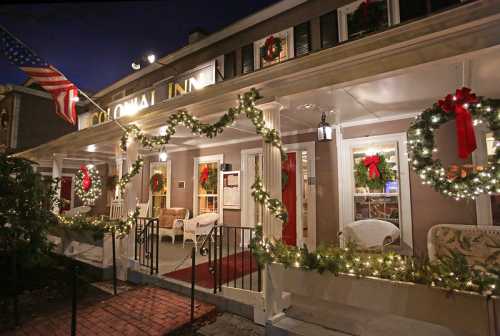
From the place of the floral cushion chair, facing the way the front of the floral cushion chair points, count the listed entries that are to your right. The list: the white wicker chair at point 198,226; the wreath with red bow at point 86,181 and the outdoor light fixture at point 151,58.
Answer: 3

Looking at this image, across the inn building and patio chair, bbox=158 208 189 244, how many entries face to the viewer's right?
0

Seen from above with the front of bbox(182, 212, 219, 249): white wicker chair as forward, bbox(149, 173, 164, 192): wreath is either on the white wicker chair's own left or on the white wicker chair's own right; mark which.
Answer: on the white wicker chair's own right

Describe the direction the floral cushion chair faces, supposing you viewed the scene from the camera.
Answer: facing the viewer

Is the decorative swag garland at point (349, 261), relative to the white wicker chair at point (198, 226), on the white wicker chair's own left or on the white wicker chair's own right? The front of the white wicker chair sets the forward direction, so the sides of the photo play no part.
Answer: on the white wicker chair's own left

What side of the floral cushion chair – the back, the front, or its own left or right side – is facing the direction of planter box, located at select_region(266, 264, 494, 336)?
front

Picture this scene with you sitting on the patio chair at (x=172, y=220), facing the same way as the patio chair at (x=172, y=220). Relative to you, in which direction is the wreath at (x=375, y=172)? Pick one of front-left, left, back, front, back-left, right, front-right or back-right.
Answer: left

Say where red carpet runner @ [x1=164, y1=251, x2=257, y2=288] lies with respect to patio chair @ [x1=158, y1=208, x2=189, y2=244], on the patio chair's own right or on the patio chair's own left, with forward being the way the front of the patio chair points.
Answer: on the patio chair's own left

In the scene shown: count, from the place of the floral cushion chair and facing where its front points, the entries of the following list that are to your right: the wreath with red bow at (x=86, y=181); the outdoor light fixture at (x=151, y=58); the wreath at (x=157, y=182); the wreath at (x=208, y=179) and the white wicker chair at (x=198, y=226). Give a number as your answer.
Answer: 5

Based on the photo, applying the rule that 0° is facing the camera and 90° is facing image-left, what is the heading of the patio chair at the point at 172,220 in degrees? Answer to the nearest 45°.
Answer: approximately 45°

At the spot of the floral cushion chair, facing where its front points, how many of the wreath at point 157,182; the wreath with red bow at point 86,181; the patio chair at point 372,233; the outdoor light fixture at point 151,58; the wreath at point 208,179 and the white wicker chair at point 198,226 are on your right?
6

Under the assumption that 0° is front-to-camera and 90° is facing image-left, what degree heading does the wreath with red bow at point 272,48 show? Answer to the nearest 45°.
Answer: approximately 45°

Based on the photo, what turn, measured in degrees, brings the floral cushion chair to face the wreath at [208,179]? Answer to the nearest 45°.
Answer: approximately 90° to its right

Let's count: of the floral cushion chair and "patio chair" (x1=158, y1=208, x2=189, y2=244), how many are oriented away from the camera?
0
